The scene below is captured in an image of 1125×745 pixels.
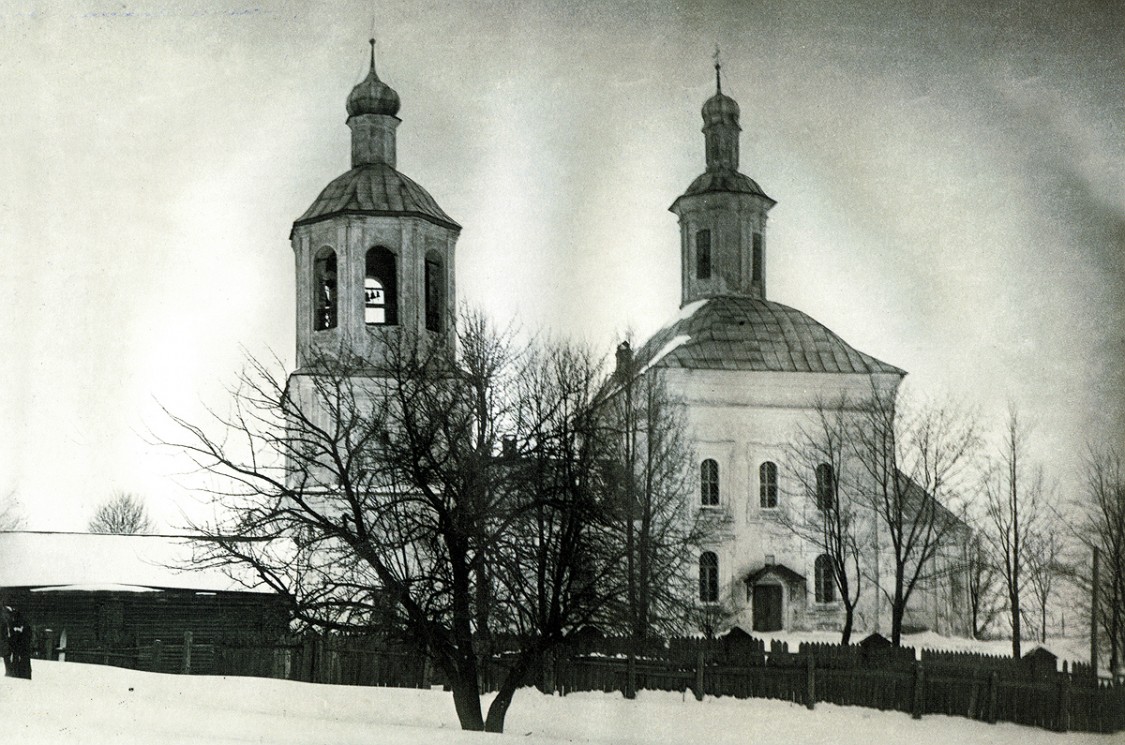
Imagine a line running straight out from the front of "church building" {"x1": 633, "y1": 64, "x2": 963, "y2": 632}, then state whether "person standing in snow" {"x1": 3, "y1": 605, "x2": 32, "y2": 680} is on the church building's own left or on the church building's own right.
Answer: on the church building's own right

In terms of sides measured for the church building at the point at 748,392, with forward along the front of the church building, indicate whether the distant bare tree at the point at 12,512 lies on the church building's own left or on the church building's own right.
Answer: on the church building's own right

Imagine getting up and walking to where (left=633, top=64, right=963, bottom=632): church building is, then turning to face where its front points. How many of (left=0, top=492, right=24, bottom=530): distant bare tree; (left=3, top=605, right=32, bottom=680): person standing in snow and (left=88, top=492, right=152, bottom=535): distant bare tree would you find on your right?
3

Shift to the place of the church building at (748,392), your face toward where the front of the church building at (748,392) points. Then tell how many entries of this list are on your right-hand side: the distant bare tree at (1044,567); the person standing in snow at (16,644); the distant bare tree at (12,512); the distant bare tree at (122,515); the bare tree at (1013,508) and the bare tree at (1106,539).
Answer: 3

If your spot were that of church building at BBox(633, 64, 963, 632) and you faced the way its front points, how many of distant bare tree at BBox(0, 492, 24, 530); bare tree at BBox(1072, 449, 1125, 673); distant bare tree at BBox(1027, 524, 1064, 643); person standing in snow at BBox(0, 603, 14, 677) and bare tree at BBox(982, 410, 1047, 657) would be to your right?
2

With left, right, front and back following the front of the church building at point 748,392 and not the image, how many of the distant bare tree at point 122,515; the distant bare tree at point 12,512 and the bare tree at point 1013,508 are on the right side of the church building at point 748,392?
2

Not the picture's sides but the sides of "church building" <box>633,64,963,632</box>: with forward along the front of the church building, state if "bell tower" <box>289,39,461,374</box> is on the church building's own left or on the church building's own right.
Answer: on the church building's own right

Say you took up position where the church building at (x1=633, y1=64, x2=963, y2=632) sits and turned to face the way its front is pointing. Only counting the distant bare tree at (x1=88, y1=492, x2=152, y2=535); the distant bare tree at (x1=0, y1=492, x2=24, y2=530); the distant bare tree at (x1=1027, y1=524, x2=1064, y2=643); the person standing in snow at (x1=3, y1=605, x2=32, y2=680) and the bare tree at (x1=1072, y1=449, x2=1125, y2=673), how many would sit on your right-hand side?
3

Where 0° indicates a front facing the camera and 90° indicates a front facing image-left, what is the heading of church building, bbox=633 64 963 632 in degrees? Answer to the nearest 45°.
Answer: approximately 0°

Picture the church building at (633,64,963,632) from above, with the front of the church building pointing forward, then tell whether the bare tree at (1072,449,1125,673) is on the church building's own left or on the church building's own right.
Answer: on the church building's own left

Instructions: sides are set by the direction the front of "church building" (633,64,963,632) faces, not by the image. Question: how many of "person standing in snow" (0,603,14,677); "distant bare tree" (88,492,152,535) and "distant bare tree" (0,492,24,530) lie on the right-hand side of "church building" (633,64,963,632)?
3
